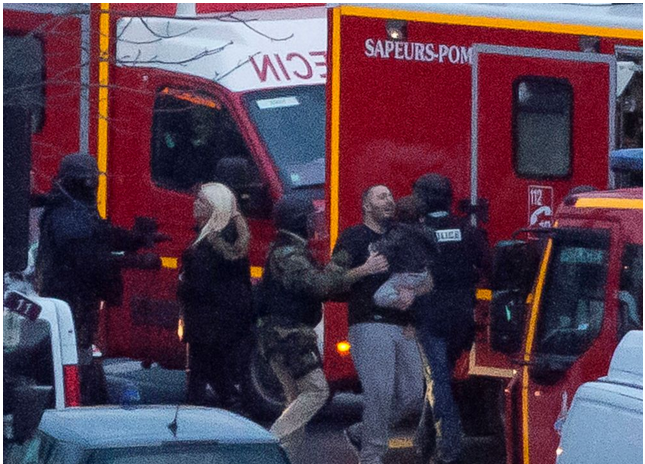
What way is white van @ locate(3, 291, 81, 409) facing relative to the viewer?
away from the camera

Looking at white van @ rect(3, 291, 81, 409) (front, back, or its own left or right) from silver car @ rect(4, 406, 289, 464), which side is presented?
back

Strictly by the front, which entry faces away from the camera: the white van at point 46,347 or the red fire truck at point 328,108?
the white van

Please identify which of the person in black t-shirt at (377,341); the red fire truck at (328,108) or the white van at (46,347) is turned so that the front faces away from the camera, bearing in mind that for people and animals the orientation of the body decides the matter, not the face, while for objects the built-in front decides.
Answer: the white van

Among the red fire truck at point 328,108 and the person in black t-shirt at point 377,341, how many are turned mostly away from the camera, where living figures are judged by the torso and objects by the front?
0

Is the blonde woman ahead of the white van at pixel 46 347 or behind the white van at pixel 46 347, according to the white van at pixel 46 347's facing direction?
ahead

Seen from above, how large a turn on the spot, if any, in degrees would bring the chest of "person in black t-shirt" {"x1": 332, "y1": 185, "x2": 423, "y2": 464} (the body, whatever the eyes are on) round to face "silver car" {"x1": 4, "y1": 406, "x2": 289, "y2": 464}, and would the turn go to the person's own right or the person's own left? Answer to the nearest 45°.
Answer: approximately 45° to the person's own right

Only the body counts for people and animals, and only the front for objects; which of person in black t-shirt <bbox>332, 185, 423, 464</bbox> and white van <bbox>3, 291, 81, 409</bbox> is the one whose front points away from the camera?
the white van

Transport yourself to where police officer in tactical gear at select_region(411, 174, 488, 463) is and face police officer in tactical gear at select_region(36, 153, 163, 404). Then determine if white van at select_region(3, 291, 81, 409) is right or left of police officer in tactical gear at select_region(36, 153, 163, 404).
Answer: left

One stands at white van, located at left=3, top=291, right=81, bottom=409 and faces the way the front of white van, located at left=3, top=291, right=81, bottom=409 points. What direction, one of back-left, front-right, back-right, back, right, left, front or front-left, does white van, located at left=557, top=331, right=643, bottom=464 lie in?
back-right

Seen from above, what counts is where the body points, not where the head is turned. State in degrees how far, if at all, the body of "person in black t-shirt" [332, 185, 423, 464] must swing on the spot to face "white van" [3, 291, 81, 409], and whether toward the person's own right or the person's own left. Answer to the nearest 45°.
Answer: approximately 90° to the person's own right

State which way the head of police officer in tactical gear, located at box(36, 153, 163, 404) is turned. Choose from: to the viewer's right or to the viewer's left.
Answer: to the viewer's right
